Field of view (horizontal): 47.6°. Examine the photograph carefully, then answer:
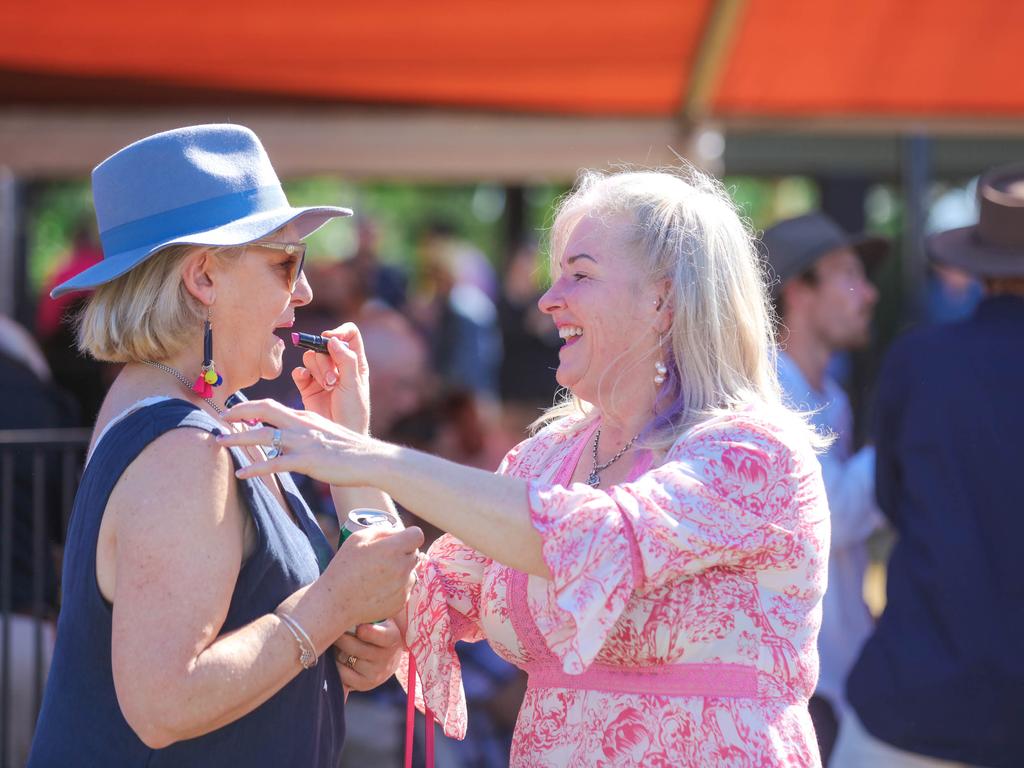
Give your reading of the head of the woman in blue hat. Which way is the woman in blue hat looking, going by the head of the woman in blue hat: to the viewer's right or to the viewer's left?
to the viewer's right

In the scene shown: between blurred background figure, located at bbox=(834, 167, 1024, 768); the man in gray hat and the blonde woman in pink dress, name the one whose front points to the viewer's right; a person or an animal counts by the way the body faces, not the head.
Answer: the man in gray hat

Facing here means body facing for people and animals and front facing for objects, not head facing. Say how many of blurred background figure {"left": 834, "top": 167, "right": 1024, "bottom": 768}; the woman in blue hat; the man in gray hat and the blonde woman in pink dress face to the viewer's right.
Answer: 2

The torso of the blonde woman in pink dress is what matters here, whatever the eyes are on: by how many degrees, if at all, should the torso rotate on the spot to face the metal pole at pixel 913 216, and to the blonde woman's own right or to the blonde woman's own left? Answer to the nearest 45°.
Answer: approximately 135° to the blonde woman's own right

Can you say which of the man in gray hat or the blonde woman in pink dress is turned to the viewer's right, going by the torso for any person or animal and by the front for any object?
the man in gray hat

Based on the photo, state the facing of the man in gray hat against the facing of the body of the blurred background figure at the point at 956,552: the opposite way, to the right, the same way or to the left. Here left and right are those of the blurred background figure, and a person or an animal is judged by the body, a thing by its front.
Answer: to the right

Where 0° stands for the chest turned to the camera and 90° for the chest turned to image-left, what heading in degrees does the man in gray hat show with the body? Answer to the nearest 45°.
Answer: approximately 270°

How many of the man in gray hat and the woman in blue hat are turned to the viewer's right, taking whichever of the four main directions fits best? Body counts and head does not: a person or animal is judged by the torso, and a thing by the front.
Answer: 2

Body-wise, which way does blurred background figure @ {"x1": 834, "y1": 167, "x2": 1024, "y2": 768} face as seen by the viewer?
away from the camera

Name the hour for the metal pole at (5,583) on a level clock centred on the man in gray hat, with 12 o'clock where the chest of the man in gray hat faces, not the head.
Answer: The metal pole is roughly at 5 o'clock from the man in gray hat.

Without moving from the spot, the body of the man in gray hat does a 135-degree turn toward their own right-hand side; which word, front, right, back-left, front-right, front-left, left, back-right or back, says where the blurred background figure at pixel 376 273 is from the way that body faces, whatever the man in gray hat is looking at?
right

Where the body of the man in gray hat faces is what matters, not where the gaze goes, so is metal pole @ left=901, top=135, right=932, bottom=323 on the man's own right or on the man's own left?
on the man's own left

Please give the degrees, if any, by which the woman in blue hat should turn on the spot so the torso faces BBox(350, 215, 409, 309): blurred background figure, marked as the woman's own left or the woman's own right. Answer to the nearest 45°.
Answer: approximately 90° to the woman's own left

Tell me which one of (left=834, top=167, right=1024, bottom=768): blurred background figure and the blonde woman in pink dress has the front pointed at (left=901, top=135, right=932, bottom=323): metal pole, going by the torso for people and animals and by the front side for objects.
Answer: the blurred background figure

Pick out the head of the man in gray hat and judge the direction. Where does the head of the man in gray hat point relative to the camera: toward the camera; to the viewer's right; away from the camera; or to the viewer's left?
to the viewer's right

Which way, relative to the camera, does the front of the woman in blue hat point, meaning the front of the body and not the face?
to the viewer's right
